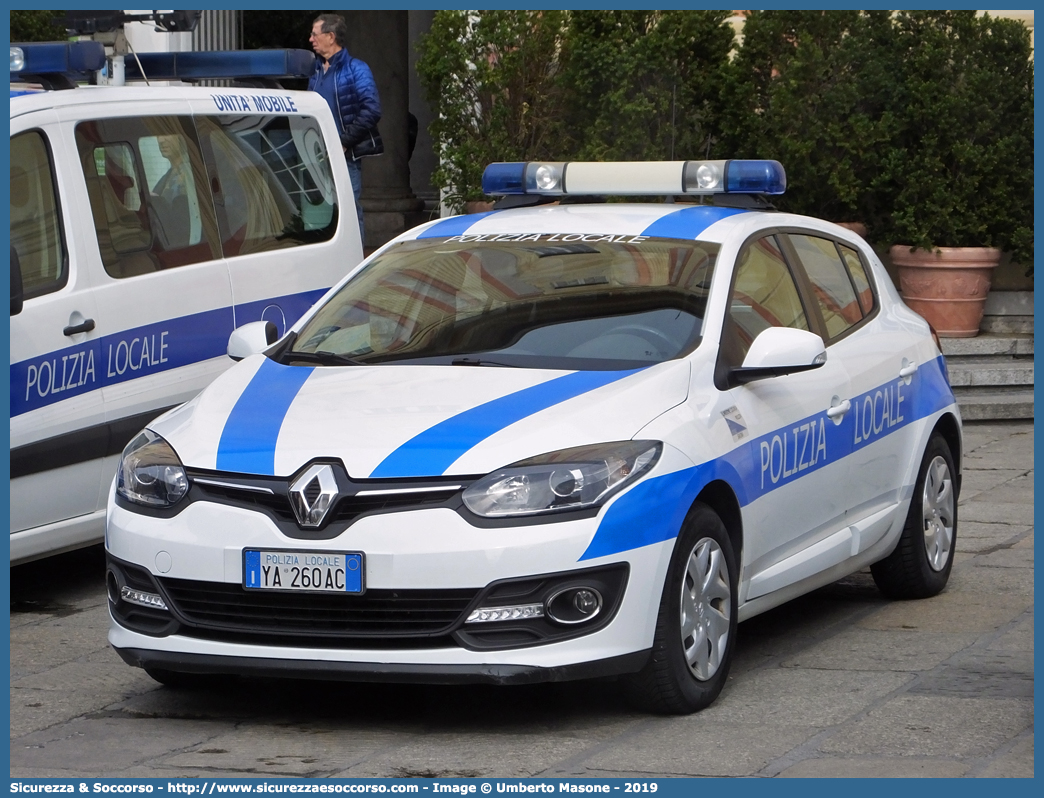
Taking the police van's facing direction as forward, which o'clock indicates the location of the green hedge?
The green hedge is roughly at 6 o'clock from the police van.

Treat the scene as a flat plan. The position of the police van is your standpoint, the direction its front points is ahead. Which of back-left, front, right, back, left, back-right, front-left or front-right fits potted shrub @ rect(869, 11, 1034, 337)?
back

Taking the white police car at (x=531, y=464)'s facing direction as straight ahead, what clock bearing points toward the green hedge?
The green hedge is roughly at 5 o'clock from the white police car.

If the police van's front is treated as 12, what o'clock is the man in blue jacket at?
The man in blue jacket is roughly at 5 o'clock from the police van.

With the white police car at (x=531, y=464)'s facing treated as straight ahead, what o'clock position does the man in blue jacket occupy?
The man in blue jacket is roughly at 4 o'clock from the white police car.

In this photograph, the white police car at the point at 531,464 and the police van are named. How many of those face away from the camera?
0

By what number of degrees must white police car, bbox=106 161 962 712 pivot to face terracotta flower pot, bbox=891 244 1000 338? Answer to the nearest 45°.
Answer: approximately 135° to its right

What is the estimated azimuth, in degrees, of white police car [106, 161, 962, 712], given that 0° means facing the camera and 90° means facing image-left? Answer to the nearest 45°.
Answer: approximately 45°

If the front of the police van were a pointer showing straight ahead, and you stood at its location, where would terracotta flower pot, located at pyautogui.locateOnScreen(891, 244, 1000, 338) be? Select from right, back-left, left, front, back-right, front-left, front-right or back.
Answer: back

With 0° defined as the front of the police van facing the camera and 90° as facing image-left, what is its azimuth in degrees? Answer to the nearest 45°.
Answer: approximately 45°

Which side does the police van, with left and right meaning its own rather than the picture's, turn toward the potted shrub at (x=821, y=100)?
back
